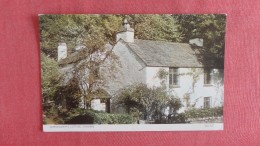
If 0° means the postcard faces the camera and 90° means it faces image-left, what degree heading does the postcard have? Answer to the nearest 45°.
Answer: approximately 0°
